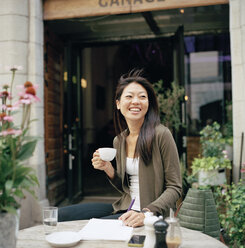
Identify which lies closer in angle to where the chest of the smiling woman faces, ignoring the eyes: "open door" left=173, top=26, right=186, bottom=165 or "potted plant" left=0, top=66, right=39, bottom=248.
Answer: the potted plant

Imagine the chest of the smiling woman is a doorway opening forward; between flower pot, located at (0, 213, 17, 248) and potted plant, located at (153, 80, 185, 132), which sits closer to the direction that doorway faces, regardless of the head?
the flower pot

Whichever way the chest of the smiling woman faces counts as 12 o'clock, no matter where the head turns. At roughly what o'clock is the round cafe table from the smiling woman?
The round cafe table is roughly at 11 o'clock from the smiling woman.

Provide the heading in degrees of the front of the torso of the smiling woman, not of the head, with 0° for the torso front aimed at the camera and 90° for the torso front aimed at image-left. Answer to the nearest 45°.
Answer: approximately 45°
